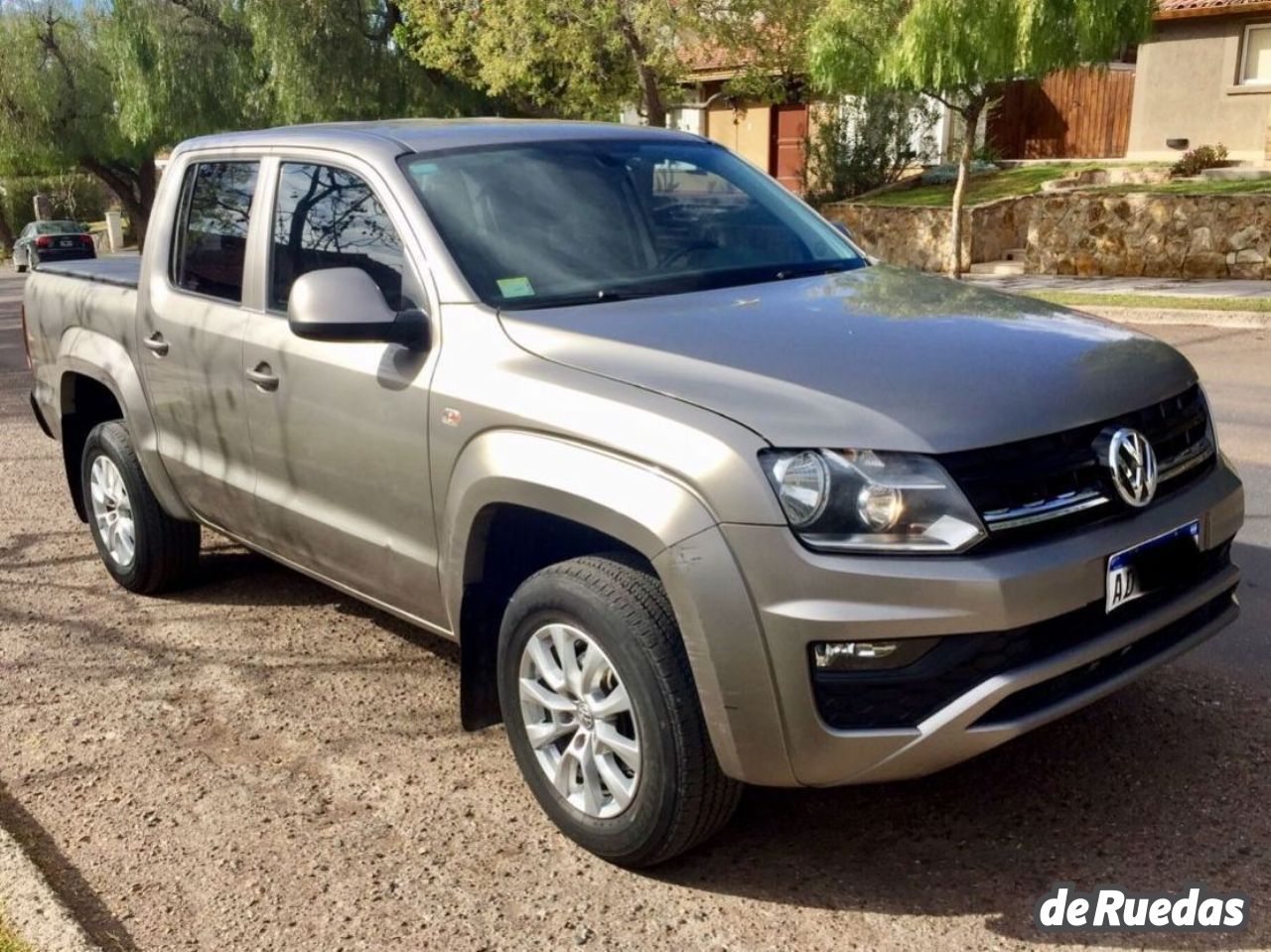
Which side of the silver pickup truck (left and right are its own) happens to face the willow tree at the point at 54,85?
back

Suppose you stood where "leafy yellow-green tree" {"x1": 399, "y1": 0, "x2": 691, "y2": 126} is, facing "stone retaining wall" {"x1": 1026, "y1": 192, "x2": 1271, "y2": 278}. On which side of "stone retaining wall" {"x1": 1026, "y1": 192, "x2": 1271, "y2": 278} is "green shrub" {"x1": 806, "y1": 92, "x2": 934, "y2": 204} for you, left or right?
left

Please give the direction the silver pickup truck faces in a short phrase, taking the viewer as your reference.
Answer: facing the viewer and to the right of the viewer

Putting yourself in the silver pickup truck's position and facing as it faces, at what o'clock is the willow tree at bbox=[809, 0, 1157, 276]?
The willow tree is roughly at 8 o'clock from the silver pickup truck.

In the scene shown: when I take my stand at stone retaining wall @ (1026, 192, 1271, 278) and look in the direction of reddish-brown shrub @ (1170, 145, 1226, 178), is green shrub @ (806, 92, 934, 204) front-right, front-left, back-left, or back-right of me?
front-left

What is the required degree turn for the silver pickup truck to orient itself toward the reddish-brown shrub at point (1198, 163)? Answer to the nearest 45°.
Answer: approximately 90° to its left

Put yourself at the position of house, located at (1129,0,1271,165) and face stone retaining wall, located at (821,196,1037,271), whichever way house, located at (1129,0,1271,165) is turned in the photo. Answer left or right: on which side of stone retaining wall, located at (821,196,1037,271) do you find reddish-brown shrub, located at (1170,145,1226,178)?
left

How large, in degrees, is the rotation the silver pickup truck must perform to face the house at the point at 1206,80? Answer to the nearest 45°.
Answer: approximately 90° to its left

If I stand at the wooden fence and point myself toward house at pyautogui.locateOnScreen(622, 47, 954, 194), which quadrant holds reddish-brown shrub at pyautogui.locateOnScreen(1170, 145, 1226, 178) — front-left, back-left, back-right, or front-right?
back-left

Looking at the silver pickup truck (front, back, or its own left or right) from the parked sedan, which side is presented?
back

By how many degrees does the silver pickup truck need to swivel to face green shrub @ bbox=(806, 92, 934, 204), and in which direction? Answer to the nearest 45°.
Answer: approximately 135° to its left

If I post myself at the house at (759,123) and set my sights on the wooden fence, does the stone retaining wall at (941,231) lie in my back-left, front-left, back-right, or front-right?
front-right

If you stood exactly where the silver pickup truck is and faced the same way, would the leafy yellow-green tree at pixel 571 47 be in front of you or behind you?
behind

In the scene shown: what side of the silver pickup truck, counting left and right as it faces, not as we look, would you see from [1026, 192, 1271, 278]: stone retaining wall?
left

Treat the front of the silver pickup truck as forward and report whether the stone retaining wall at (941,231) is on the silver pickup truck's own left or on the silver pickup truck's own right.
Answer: on the silver pickup truck's own left
